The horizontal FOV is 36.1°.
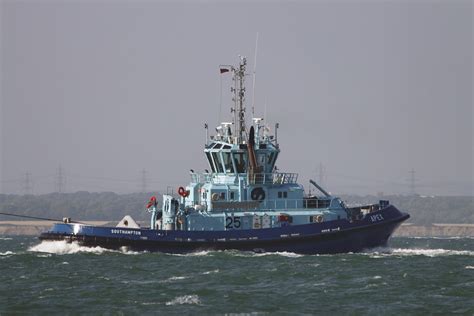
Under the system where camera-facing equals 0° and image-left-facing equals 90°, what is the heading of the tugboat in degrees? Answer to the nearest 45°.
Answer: approximately 270°
